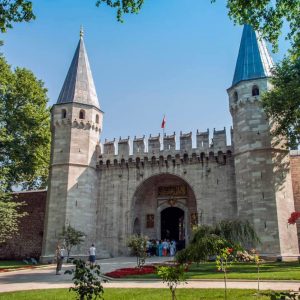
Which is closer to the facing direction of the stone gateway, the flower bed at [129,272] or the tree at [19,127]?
the flower bed

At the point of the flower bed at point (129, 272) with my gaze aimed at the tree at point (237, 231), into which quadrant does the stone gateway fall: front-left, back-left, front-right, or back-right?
front-left

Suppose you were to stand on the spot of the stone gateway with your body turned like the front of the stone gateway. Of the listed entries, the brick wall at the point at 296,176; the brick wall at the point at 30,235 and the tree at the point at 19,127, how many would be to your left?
1

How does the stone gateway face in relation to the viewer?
toward the camera

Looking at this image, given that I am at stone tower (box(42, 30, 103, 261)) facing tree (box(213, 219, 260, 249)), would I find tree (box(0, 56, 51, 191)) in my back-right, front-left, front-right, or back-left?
back-left

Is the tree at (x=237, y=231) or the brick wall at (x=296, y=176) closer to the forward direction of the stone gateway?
the tree

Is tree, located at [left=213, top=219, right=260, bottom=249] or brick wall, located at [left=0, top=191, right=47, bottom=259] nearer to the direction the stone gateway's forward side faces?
the tree

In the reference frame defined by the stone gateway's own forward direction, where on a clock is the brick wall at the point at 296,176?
The brick wall is roughly at 9 o'clock from the stone gateway.

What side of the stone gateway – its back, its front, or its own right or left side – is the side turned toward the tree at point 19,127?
right

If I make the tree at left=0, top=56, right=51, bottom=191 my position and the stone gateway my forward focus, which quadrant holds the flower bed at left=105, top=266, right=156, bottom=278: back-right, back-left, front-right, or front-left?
front-right

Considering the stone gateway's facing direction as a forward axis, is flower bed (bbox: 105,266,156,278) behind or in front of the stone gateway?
in front
